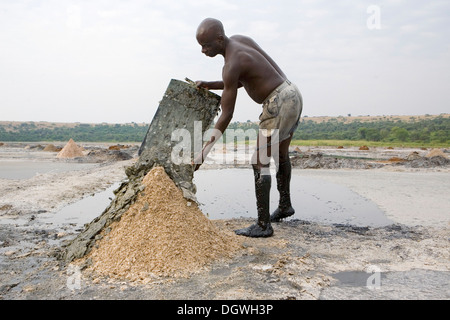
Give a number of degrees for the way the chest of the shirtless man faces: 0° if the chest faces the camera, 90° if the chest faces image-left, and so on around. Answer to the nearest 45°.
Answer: approximately 90°

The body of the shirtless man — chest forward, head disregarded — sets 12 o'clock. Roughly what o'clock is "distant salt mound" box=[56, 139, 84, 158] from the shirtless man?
The distant salt mound is roughly at 2 o'clock from the shirtless man.
